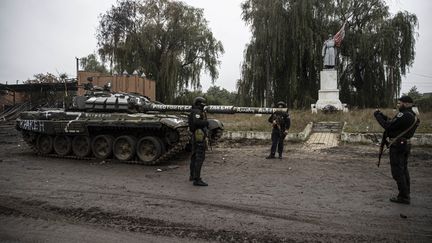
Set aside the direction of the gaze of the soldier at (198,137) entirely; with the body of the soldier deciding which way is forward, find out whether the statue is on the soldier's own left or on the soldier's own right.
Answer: on the soldier's own left

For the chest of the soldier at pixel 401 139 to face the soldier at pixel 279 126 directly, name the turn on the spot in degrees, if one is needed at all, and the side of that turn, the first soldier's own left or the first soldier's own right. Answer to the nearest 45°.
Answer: approximately 45° to the first soldier's own right

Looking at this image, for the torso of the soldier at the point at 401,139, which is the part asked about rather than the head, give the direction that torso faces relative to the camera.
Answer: to the viewer's left

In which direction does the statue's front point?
toward the camera

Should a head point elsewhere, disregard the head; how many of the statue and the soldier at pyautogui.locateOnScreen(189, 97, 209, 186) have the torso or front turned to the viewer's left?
0

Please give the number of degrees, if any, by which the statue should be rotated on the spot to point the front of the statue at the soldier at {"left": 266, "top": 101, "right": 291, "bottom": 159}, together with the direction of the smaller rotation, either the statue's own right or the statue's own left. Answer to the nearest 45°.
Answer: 0° — it already faces them

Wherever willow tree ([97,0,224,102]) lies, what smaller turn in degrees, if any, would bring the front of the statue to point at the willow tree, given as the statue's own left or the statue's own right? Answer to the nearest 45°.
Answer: approximately 90° to the statue's own right

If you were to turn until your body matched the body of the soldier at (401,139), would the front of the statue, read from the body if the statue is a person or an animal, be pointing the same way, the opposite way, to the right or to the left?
to the left
